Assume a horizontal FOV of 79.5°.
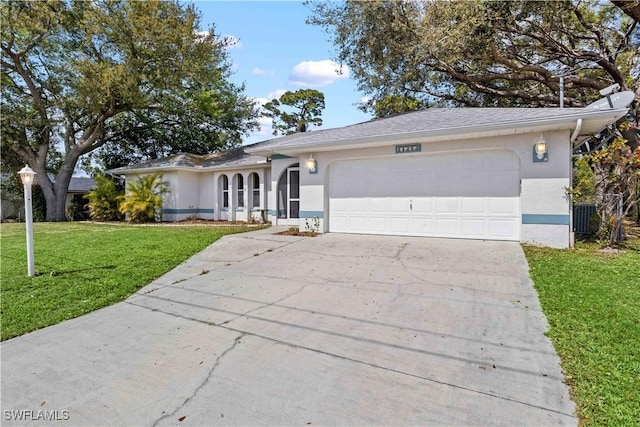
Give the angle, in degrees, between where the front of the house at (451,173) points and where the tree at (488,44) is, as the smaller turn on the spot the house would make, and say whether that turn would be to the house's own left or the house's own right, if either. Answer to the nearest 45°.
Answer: approximately 180°

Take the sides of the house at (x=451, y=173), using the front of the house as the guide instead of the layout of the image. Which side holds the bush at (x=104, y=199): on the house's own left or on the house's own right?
on the house's own right

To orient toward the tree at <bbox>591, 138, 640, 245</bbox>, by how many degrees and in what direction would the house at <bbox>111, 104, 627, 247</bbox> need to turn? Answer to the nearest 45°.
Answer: approximately 135° to its left

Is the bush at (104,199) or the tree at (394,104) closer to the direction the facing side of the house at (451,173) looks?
the bush

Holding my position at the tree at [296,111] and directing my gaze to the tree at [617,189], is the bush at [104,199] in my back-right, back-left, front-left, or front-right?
front-right

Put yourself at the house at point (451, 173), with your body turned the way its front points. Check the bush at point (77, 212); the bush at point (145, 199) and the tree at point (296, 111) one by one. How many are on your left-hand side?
0

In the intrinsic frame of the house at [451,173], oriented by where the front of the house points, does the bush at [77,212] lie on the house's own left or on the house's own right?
on the house's own right

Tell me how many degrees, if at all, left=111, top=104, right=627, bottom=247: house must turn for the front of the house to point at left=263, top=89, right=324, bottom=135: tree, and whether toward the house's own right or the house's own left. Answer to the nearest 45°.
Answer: approximately 135° to the house's own right

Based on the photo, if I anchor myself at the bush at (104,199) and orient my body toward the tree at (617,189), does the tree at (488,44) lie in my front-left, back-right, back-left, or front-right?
front-left

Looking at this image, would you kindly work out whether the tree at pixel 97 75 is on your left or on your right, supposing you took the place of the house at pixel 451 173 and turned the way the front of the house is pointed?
on your right

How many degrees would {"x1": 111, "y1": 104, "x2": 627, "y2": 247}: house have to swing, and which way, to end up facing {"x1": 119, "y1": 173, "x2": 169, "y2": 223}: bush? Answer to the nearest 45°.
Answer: approximately 90° to its right

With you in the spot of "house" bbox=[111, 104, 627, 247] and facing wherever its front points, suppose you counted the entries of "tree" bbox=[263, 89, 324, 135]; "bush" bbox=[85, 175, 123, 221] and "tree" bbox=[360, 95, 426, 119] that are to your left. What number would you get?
0

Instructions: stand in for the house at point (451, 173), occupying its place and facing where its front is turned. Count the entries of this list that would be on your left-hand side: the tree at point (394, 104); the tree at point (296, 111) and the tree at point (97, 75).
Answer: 0

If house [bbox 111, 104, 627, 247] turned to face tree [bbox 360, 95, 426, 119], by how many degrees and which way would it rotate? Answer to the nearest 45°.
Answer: approximately 135° to its right

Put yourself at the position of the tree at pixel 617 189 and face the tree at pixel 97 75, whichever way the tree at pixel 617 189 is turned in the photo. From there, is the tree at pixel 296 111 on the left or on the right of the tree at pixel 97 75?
right
